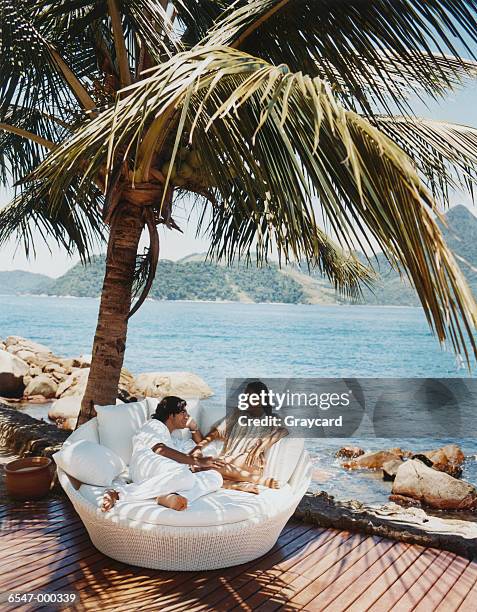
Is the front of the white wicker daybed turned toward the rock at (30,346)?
no

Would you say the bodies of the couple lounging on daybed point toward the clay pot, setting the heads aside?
no

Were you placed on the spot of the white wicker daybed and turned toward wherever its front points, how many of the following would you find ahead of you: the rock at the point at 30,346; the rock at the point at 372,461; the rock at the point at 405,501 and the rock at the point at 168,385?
0

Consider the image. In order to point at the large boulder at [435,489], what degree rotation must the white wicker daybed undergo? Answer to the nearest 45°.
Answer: approximately 135° to its left

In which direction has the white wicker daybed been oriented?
toward the camera

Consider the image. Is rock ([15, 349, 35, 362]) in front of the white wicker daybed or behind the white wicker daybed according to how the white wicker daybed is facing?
behind

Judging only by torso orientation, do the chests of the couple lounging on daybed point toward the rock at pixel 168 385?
no

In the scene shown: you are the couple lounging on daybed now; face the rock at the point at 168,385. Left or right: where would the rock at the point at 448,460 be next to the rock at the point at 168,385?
right

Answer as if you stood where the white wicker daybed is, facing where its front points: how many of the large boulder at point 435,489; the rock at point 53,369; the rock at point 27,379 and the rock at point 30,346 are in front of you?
0

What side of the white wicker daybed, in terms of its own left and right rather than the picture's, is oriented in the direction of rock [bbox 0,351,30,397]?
back

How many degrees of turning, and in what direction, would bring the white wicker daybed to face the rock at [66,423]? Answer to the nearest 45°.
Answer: approximately 180°
